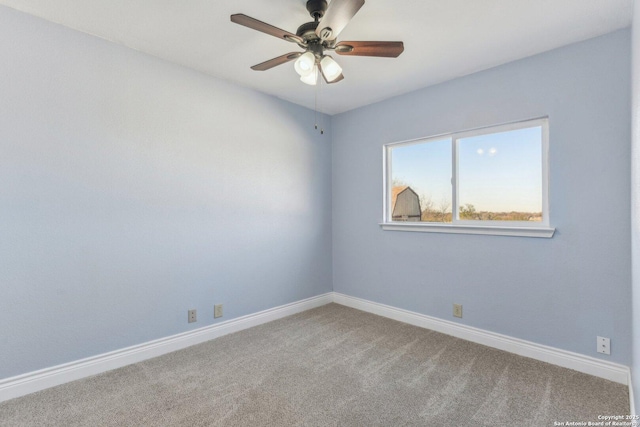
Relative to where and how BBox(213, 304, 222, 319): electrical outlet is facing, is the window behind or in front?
in front

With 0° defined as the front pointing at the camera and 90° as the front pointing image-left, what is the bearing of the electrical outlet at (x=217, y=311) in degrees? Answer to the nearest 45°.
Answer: approximately 315°

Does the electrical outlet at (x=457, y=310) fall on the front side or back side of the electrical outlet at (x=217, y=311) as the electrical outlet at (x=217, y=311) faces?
on the front side

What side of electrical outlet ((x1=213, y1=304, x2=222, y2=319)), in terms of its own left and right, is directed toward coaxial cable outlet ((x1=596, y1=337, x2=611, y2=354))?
front
